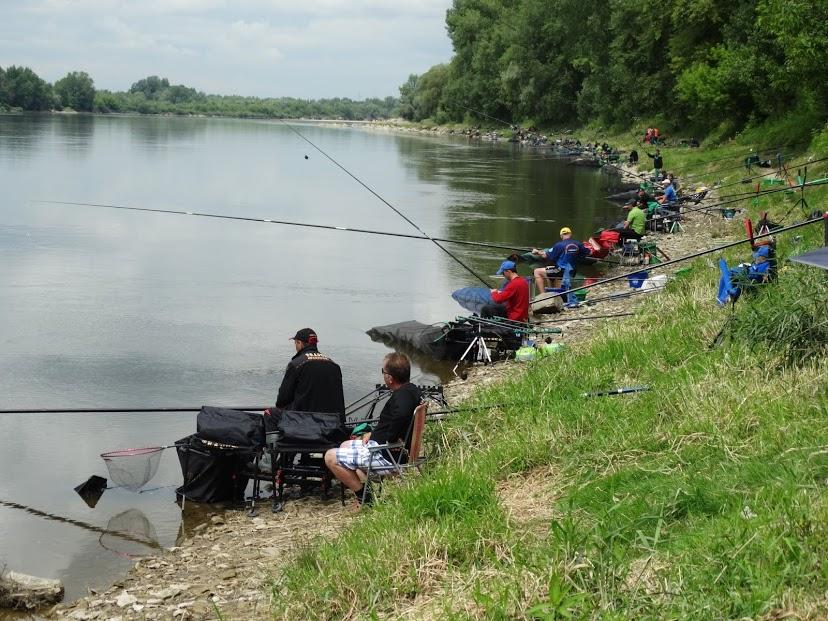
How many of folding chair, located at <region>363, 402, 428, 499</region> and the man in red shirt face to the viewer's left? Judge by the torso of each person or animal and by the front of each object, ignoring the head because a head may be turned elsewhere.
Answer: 2

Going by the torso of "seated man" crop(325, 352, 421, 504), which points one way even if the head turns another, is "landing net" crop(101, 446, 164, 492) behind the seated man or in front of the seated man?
in front

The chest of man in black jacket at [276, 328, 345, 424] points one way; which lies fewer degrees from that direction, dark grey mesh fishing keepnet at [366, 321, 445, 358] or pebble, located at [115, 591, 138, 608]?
the dark grey mesh fishing keepnet

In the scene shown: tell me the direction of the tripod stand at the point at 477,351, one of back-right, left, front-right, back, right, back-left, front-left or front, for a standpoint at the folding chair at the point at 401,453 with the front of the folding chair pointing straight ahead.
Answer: right

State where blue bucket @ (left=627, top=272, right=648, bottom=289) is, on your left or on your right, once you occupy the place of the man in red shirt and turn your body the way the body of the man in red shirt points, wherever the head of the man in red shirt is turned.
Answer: on your right

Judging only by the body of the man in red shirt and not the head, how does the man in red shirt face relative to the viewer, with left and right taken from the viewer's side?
facing to the left of the viewer

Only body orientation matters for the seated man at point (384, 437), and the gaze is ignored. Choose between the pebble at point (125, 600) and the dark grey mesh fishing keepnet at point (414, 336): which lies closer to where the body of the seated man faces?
the pebble

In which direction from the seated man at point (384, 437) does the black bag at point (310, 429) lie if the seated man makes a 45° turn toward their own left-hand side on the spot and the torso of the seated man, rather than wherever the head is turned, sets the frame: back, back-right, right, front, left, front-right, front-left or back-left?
right

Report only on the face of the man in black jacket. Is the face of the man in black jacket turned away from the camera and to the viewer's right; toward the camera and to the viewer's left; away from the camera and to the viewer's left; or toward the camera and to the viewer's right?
away from the camera and to the viewer's left

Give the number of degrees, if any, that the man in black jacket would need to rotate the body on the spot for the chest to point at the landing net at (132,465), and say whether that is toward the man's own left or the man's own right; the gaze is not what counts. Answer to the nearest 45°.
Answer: approximately 45° to the man's own left

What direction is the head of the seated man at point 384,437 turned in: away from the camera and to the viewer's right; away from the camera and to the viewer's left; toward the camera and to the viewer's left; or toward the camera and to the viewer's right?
away from the camera and to the viewer's left

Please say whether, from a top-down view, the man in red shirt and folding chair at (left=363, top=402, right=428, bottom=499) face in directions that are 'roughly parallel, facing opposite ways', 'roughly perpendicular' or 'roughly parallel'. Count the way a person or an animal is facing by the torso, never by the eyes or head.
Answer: roughly parallel

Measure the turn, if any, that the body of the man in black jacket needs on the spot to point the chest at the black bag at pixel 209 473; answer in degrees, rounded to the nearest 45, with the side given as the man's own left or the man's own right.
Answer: approximately 45° to the man's own left

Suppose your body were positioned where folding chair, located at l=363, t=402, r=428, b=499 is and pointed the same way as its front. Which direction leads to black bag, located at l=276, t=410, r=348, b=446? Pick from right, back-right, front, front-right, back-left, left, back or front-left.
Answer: front-right

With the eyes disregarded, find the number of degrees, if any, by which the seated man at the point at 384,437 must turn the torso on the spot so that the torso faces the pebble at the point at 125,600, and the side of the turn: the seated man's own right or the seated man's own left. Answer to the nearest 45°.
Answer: approximately 45° to the seated man's own left

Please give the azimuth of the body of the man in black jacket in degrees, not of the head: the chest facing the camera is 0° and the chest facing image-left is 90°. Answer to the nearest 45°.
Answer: approximately 135°

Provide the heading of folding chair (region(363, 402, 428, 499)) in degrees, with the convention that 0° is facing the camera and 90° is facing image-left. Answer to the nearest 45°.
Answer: approximately 90°

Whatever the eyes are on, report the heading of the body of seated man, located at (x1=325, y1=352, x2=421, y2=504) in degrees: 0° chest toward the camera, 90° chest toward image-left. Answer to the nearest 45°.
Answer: approximately 90°
